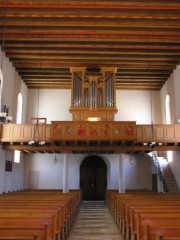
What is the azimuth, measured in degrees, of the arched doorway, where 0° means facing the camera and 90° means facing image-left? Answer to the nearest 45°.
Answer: approximately 0°

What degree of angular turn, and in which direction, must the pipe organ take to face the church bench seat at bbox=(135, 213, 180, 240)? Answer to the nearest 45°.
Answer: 0° — it already faces it

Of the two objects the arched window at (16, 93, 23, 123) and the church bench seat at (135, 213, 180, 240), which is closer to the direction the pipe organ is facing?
the church bench seat

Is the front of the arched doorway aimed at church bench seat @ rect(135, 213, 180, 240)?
yes

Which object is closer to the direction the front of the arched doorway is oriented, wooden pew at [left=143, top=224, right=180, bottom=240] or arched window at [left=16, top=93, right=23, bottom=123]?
the wooden pew

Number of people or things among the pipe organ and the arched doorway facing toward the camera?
2

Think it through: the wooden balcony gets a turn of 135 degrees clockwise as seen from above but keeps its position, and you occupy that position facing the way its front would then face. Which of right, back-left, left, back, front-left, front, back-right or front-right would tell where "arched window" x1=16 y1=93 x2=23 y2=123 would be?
front

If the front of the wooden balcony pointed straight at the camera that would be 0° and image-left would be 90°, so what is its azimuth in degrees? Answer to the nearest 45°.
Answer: approximately 0°
